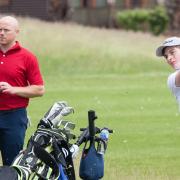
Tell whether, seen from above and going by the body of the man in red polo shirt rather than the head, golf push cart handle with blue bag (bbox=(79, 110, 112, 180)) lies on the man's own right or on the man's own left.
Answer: on the man's own left
